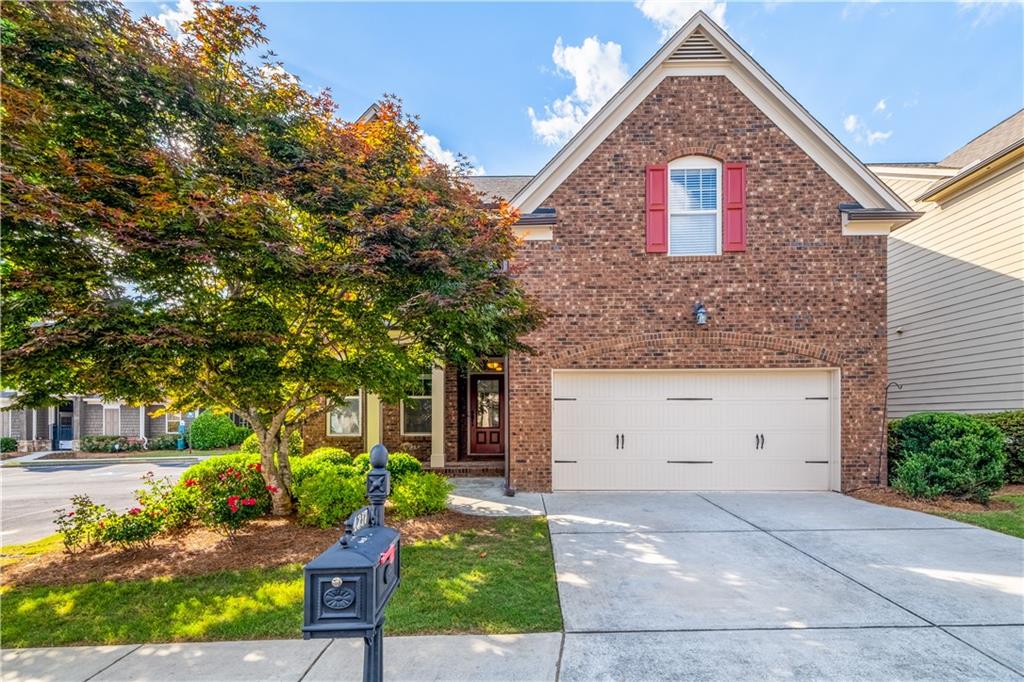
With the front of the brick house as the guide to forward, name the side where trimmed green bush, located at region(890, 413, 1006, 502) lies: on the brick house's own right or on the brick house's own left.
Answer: on the brick house's own left

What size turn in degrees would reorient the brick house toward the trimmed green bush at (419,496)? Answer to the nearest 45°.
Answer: approximately 45° to its right

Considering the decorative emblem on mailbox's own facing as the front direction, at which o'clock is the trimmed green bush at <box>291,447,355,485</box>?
The trimmed green bush is roughly at 6 o'clock from the decorative emblem on mailbox.

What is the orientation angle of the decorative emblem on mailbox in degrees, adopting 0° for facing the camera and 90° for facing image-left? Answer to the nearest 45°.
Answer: approximately 0°

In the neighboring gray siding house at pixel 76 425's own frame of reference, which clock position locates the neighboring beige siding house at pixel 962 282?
the neighboring beige siding house at pixel 962 282 is roughly at 11 o'clock from the neighboring gray siding house at pixel 76 425.

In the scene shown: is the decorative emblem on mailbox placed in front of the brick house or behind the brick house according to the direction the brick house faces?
in front

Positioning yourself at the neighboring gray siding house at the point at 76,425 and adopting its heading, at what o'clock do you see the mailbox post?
The mailbox post is roughly at 12 o'clock from the neighboring gray siding house.

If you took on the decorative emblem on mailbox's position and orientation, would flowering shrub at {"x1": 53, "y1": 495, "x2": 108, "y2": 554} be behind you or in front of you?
behind

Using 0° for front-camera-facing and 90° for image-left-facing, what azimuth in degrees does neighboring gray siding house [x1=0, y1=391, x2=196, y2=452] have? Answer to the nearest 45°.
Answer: approximately 0°

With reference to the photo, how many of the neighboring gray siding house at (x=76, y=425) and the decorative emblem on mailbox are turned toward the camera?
2

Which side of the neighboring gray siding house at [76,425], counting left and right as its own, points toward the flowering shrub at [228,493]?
front
